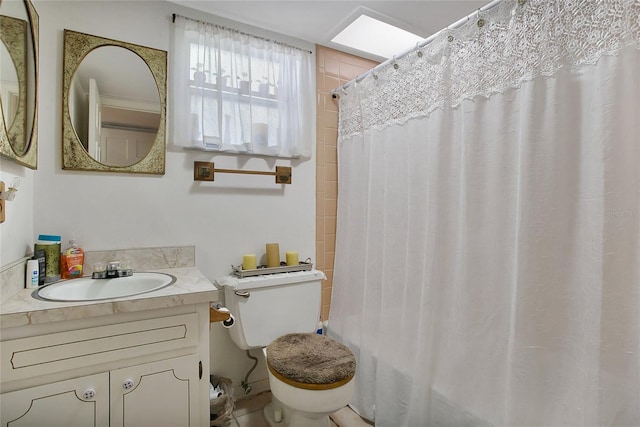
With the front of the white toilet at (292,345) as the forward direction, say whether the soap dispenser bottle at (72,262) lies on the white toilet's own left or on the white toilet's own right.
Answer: on the white toilet's own right

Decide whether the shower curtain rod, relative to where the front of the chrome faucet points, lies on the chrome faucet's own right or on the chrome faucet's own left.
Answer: on the chrome faucet's own left

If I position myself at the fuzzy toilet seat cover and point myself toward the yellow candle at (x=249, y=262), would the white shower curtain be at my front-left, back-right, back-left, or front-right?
back-right

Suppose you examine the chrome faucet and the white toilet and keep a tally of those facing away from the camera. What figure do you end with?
0

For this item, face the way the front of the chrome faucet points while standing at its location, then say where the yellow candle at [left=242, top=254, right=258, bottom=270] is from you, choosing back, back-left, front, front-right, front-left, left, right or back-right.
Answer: left

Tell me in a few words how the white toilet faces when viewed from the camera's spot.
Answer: facing the viewer and to the right of the viewer

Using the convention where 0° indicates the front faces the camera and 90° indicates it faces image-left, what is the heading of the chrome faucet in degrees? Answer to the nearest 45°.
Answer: approximately 0°

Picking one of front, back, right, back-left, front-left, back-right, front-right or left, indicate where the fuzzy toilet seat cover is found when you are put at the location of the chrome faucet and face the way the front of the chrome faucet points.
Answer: front-left

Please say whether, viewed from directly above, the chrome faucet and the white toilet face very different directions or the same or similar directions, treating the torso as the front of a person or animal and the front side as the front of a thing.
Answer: same or similar directions

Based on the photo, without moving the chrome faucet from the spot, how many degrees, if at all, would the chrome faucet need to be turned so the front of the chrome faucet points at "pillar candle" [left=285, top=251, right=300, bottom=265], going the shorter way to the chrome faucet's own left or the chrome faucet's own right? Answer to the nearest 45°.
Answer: approximately 90° to the chrome faucet's own left
